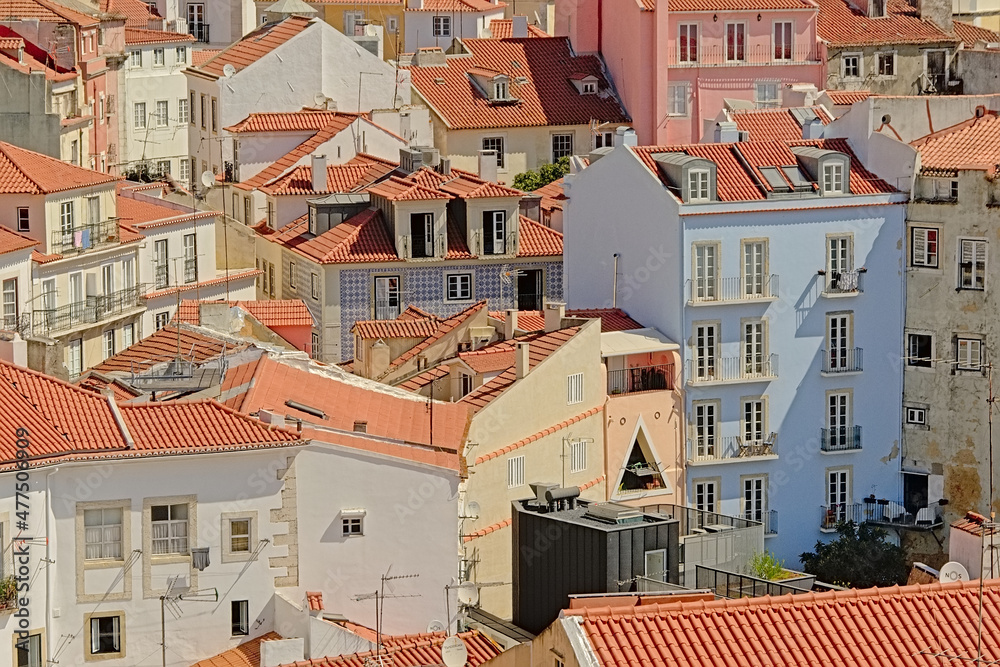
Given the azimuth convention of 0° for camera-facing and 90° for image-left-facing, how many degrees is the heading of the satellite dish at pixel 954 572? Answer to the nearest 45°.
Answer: approximately 0°

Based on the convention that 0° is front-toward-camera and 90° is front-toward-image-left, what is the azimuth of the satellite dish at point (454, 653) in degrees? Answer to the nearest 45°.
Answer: approximately 0°

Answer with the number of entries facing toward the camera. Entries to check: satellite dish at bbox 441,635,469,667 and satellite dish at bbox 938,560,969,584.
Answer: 2

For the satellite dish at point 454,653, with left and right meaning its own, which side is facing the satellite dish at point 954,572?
left

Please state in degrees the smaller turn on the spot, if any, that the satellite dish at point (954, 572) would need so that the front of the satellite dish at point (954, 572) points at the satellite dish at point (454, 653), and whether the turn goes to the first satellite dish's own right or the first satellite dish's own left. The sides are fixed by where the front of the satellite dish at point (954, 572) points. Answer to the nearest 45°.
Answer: approximately 90° to the first satellite dish's own right
